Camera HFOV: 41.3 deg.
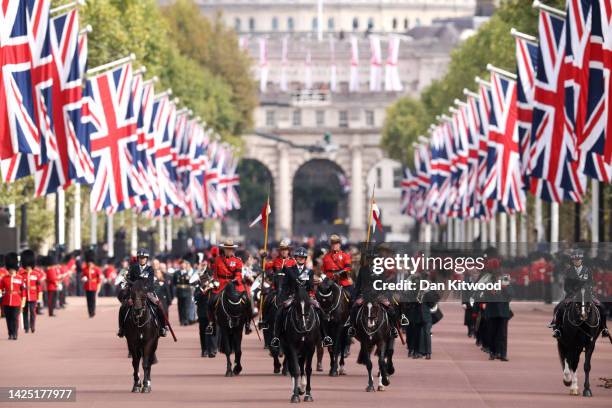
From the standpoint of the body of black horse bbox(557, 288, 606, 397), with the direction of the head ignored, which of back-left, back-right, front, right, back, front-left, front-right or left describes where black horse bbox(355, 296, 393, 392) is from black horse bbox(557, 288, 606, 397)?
right

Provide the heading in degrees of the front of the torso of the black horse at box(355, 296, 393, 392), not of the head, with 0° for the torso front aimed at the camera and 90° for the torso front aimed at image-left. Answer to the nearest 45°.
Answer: approximately 0°

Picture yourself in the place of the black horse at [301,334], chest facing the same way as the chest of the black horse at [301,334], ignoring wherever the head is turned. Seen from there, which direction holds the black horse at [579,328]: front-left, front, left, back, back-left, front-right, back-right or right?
left
